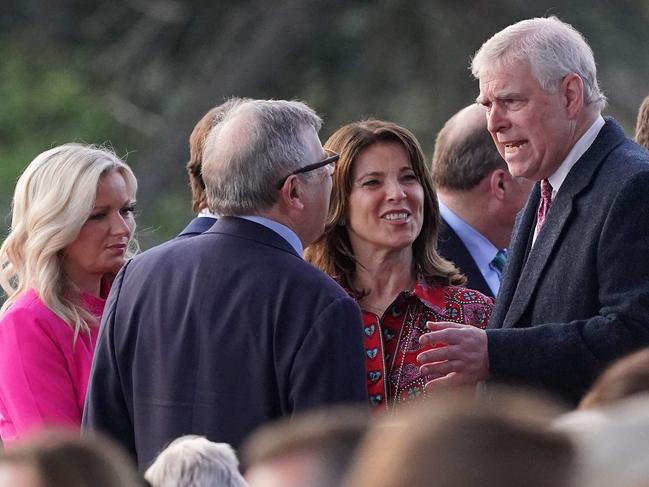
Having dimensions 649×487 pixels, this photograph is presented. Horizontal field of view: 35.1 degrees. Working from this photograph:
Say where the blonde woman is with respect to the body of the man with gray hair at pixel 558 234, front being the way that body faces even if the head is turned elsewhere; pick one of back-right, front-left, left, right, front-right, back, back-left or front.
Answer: front-right

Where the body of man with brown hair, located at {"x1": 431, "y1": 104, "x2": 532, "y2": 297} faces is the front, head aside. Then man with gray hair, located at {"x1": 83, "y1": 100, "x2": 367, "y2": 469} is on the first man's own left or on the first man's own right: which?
on the first man's own right

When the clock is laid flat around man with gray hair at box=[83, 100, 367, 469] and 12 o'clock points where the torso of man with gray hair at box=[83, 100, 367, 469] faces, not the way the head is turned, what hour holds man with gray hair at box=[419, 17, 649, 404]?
man with gray hair at box=[419, 17, 649, 404] is roughly at 1 o'clock from man with gray hair at box=[83, 100, 367, 469].

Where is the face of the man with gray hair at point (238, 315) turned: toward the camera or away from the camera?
away from the camera

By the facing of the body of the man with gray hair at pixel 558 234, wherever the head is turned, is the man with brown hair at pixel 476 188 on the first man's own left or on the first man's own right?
on the first man's own right

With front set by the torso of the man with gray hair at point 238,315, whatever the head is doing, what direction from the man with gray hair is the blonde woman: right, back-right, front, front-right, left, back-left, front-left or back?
left

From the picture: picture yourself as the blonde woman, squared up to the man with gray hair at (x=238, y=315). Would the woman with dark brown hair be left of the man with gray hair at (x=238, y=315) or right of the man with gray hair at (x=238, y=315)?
left

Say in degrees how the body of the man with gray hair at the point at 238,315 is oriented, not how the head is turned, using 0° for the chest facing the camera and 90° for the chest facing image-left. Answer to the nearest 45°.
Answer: approximately 225°

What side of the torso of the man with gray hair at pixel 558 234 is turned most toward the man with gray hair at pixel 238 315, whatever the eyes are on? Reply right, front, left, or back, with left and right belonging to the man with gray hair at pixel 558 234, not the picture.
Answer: front
